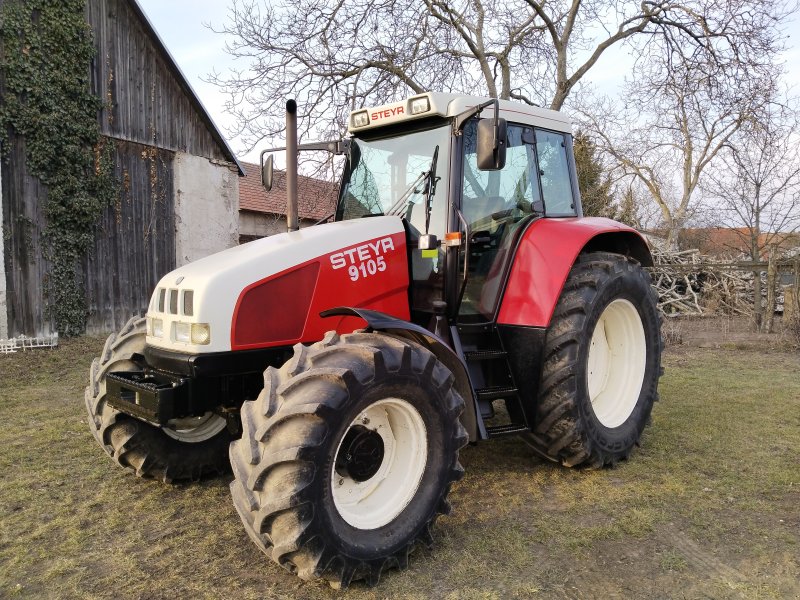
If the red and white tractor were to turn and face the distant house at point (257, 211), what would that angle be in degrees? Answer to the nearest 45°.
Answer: approximately 135° to its right

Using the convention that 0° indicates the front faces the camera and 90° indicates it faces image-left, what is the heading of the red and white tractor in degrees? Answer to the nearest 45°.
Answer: approximately 45°

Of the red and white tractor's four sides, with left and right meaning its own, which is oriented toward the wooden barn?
right

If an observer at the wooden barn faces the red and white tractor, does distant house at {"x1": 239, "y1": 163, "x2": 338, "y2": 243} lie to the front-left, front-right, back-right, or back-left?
back-left
